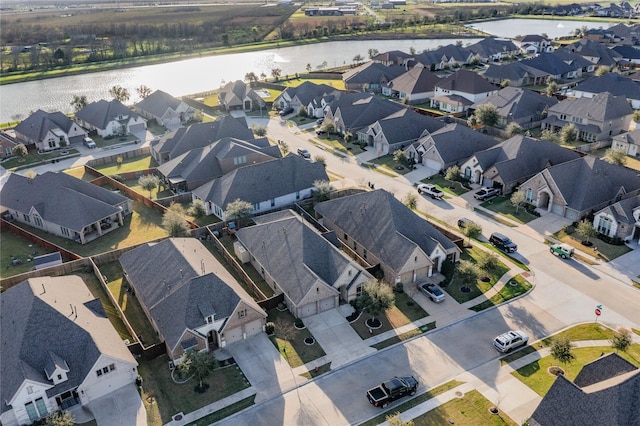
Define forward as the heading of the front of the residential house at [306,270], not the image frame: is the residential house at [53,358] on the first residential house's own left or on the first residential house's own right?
on the first residential house's own right

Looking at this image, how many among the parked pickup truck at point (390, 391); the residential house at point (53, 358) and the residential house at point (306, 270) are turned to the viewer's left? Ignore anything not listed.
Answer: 0

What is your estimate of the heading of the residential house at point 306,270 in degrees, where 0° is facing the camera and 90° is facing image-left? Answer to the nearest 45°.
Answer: approximately 315°

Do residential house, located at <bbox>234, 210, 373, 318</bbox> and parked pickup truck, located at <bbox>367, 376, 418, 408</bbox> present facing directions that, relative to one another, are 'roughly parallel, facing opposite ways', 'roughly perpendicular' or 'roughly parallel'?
roughly perpendicular

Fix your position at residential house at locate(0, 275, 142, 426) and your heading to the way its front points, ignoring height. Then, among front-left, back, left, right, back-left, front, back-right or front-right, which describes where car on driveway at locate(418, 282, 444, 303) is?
front-left

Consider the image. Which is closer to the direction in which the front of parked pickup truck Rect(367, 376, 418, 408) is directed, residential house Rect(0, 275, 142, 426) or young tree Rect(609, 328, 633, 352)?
the young tree

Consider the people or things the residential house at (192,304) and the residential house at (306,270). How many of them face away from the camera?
0

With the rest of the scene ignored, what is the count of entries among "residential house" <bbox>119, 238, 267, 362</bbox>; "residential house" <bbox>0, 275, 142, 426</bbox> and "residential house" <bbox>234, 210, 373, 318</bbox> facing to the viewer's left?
0

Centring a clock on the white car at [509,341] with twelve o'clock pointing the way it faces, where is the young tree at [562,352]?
The young tree is roughly at 2 o'clock from the white car.

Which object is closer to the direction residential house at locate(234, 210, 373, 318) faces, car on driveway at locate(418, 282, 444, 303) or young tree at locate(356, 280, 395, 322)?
the young tree

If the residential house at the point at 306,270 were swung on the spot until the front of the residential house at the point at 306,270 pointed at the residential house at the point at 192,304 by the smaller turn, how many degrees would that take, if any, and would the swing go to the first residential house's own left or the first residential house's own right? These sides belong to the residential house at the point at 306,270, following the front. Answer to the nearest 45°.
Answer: approximately 90° to the first residential house's own right

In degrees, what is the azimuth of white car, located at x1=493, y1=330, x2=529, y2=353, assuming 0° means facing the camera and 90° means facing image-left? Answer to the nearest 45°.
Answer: approximately 225°

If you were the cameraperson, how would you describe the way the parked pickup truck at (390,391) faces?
facing away from the viewer and to the right of the viewer

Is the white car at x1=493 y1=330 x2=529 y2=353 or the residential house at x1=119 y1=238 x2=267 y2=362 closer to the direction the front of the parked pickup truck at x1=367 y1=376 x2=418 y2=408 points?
the white car

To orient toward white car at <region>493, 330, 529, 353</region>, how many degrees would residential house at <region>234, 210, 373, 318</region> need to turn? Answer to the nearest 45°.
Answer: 0° — it already faces it

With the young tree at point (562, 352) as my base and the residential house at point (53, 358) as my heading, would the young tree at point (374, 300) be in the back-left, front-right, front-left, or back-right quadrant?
front-right
